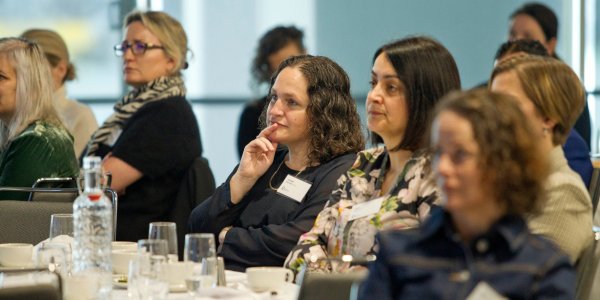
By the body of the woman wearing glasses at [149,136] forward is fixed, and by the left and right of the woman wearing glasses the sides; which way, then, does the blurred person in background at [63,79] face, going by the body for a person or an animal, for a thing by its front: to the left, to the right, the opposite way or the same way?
the same way

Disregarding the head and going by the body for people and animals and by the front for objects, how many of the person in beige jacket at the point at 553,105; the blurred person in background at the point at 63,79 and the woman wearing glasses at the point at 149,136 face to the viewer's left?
3

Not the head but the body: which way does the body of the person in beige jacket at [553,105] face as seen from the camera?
to the viewer's left

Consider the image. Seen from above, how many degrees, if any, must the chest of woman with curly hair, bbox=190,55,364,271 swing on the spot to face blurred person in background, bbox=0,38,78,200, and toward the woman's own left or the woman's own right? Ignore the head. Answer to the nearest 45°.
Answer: approximately 90° to the woman's own right

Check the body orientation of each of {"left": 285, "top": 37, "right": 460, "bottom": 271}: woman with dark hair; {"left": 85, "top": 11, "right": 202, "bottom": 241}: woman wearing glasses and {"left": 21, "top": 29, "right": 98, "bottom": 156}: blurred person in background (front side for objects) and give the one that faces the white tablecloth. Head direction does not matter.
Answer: the woman with dark hair

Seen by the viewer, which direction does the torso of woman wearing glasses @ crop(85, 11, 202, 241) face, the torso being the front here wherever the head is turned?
to the viewer's left

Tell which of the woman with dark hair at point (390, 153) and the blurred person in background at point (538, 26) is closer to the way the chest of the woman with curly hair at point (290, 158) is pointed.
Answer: the woman with dark hair

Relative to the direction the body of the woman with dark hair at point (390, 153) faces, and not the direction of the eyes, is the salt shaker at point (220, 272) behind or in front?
in front

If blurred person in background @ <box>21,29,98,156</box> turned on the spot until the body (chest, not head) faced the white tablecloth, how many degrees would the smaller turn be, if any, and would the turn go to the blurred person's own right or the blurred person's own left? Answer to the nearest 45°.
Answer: approximately 90° to the blurred person's own left

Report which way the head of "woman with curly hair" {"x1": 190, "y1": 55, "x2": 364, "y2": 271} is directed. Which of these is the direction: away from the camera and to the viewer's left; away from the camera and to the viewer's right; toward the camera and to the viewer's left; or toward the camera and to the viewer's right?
toward the camera and to the viewer's left

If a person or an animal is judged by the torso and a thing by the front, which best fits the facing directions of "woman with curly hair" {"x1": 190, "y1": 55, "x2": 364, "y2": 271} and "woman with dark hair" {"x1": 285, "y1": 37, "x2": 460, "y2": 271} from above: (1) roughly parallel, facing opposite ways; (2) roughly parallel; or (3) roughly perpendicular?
roughly parallel

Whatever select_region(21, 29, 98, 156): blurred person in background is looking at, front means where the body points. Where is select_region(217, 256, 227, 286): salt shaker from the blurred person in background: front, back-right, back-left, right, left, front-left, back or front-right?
left
